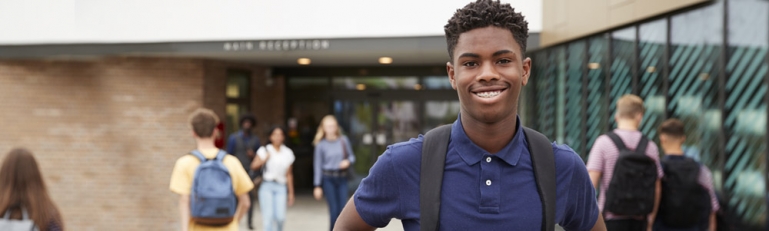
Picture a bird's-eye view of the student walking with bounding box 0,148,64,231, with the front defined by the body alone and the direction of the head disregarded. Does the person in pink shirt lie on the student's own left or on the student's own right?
on the student's own right

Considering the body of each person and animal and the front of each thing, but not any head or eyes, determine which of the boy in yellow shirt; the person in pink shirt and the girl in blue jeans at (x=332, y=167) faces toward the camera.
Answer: the girl in blue jeans

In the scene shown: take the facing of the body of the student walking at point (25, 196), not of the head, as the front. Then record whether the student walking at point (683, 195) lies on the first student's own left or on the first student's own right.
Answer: on the first student's own right

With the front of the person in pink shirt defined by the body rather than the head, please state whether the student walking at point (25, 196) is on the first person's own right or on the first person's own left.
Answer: on the first person's own left

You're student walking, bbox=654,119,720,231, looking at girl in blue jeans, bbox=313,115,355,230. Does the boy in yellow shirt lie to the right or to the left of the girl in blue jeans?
left

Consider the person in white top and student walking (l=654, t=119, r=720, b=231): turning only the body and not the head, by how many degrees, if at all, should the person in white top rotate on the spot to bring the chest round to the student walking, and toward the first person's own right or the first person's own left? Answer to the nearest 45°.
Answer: approximately 45° to the first person's own left

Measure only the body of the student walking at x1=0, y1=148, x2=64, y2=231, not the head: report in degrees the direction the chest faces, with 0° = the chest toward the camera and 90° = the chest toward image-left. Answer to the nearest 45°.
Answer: approximately 180°

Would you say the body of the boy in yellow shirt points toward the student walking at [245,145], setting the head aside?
yes

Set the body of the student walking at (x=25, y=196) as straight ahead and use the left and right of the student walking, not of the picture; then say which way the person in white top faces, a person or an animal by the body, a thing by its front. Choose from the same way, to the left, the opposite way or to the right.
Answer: the opposite way

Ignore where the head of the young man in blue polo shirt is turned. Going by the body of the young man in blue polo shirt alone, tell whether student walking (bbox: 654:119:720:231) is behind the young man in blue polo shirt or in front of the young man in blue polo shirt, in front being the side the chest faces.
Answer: behind

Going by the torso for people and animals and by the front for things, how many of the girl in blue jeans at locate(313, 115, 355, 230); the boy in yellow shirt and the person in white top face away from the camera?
1

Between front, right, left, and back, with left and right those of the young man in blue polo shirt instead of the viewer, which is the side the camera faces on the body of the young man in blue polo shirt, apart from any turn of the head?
front

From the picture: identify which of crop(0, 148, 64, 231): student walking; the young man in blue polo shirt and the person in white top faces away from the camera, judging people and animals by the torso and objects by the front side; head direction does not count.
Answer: the student walking

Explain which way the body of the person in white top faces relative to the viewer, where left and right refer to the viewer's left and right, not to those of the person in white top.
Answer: facing the viewer

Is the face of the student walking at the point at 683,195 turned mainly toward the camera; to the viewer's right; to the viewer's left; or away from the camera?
away from the camera

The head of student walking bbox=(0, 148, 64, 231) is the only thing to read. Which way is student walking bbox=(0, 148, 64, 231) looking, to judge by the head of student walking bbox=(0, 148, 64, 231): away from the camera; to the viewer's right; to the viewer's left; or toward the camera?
away from the camera

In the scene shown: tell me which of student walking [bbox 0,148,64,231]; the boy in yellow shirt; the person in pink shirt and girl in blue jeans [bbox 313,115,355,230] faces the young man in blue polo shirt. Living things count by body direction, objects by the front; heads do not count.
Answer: the girl in blue jeans

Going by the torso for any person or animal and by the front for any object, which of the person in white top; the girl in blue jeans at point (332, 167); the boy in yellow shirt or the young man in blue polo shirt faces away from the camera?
the boy in yellow shirt

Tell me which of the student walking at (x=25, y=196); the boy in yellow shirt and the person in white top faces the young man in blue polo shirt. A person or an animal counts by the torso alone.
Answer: the person in white top
